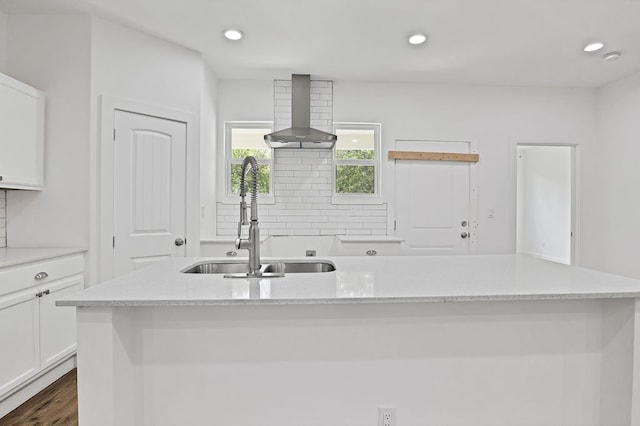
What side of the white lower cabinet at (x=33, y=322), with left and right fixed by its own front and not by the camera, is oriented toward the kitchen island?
front

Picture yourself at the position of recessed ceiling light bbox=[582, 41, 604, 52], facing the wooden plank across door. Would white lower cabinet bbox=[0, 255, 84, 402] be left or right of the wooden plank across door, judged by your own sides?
left

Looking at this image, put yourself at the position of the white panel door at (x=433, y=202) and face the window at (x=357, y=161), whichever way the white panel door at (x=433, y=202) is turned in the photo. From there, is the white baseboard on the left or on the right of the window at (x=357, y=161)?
left

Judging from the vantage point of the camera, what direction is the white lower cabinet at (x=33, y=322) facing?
facing the viewer and to the right of the viewer

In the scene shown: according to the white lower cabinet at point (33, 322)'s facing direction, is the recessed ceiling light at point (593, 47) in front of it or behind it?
in front

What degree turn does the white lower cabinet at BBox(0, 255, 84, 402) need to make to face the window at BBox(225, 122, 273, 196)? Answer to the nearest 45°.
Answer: approximately 90° to its left

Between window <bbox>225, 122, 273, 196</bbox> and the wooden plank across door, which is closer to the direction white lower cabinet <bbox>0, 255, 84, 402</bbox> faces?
the wooden plank across door

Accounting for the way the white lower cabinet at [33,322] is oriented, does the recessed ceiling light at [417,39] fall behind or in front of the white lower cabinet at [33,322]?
in front

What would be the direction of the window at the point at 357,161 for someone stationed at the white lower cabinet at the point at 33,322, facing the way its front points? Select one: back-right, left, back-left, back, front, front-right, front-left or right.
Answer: front-left

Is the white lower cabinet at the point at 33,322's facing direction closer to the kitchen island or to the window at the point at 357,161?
the kitchen island

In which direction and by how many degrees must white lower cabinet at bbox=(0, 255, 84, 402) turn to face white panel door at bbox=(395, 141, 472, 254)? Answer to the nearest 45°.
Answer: approximately 45° to its left

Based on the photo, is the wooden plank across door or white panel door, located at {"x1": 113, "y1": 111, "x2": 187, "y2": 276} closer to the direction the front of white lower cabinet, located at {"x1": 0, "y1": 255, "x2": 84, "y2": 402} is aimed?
the wooden plank across door
